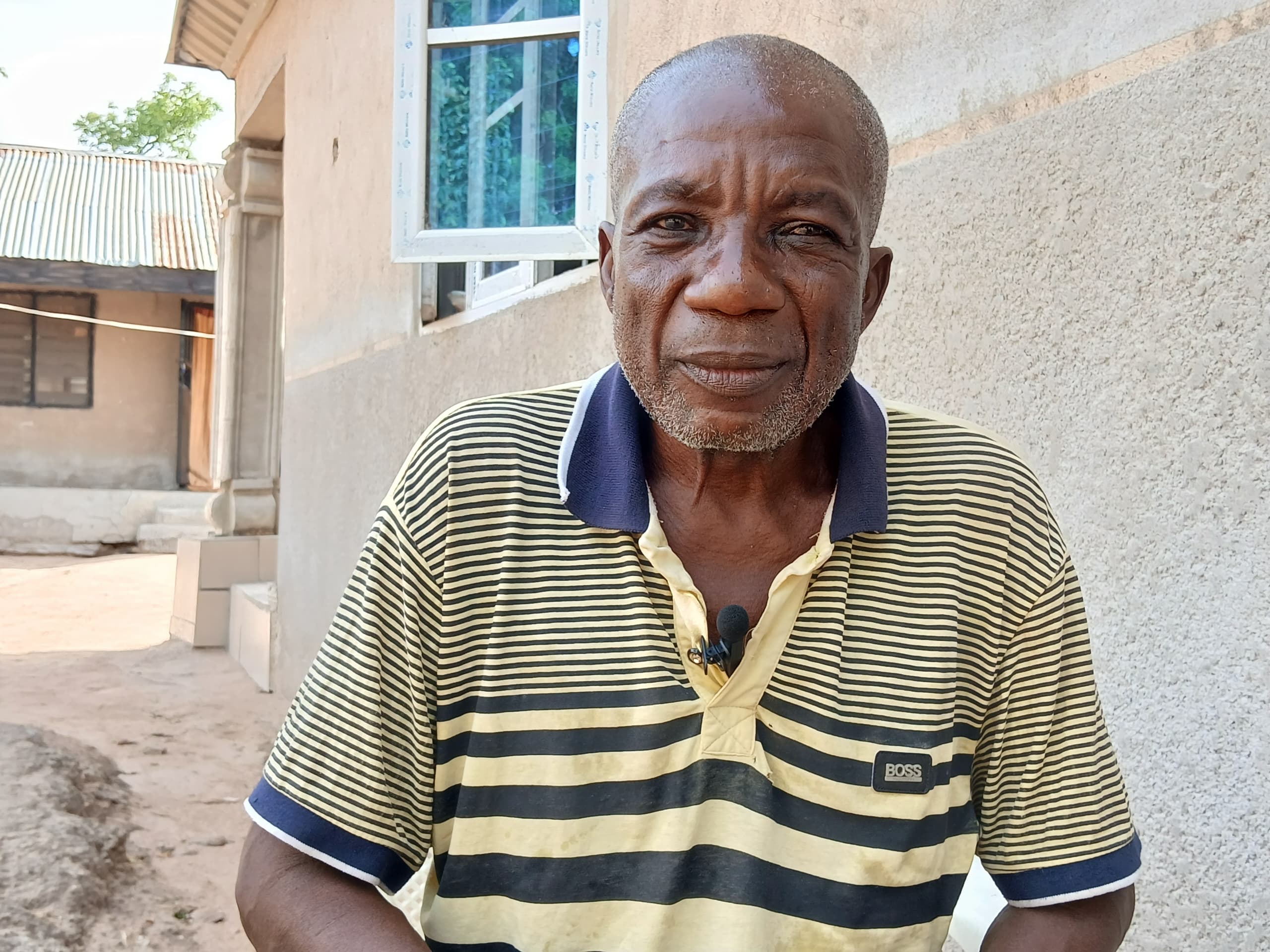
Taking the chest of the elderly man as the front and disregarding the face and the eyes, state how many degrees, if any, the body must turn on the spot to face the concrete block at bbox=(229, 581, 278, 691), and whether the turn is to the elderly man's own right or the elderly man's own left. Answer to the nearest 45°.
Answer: approximately 135° to the elderly man's own right

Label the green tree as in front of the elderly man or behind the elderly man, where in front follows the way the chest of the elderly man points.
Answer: behind

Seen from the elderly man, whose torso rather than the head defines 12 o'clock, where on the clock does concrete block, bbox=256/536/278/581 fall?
The concrete block is roughly at 5 o'clock from the elderly man.

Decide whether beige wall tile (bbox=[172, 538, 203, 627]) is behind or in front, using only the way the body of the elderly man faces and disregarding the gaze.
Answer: behind

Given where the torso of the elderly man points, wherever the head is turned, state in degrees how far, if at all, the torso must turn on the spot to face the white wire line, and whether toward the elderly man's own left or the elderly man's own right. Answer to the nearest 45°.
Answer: approximately 135° to the elderly man's own right

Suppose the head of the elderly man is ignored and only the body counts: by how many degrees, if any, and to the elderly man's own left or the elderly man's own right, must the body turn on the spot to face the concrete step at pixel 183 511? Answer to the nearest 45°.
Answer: approximately 135° to the elderly man's own right

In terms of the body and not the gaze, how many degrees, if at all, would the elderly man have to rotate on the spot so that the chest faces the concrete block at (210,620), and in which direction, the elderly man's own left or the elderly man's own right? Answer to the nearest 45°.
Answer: approximately 135° to the elderly man's own right
